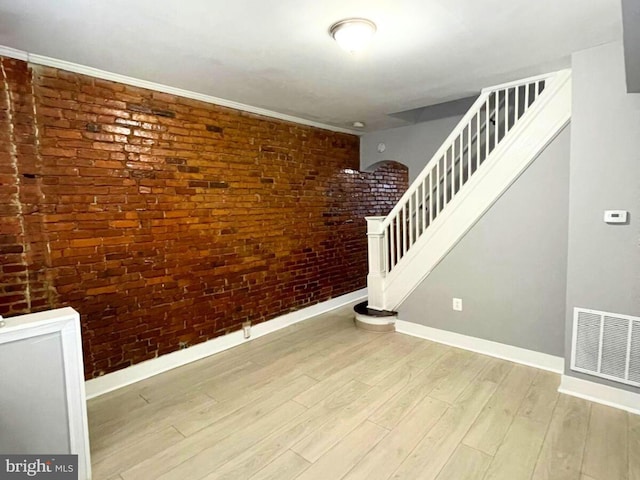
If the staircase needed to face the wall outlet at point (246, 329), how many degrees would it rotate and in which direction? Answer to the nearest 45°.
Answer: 0° — it already faces it

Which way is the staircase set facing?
to the viewer's left
